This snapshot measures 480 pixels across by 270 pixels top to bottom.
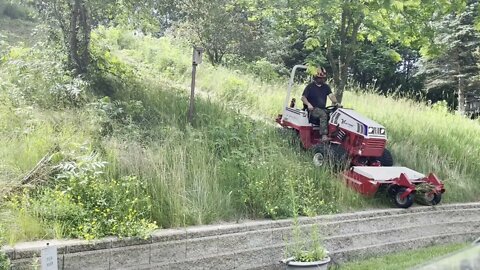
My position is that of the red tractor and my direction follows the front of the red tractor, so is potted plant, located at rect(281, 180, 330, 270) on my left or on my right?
on my right

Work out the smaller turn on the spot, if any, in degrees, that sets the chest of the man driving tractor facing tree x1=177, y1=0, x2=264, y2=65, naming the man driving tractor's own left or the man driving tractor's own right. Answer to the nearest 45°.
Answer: approximately 135° to the man driving tractor's own left

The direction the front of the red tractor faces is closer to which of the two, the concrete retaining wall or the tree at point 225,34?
the concrete retaining wall

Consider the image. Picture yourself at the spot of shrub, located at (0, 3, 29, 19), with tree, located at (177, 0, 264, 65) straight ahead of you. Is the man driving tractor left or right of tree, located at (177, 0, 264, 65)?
right

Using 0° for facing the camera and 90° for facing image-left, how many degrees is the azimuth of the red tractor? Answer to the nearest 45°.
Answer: approximately 315°

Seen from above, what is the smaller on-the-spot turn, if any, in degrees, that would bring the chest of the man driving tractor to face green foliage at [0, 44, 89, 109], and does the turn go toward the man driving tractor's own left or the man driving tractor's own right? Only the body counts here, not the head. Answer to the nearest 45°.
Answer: approximately 135° to the man driving tractor's own right

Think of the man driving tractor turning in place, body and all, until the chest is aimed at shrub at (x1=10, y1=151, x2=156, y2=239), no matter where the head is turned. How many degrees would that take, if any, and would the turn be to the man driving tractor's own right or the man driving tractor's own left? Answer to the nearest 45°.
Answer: approximately 90° to the man driving tractor's own right

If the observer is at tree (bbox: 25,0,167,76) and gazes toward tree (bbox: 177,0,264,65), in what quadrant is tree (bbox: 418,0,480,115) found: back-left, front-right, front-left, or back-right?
front-right
